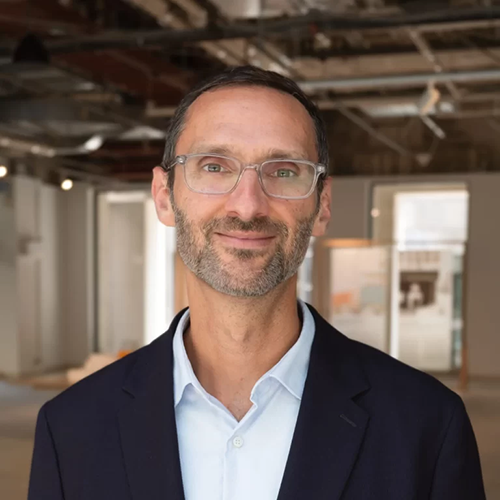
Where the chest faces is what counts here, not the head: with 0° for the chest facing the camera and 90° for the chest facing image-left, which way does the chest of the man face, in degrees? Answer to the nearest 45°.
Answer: approximately 0°

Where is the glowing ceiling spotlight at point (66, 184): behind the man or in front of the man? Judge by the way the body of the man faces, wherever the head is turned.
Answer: behind
